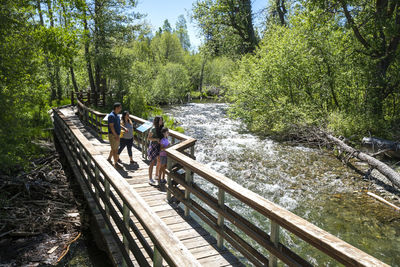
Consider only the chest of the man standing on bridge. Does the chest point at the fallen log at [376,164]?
yes

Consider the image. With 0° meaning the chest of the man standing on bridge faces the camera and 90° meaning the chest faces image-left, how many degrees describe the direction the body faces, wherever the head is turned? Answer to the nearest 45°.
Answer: approximately 270°

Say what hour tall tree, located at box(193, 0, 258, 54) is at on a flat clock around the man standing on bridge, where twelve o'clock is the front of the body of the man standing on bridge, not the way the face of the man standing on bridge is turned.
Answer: The tall tree is roughly at 10 o'clock from the man standing on bridge.

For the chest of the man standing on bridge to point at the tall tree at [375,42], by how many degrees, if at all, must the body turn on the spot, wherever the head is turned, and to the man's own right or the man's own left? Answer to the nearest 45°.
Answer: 0° — they already face it

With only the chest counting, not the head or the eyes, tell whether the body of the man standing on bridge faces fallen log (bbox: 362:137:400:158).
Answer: yes
